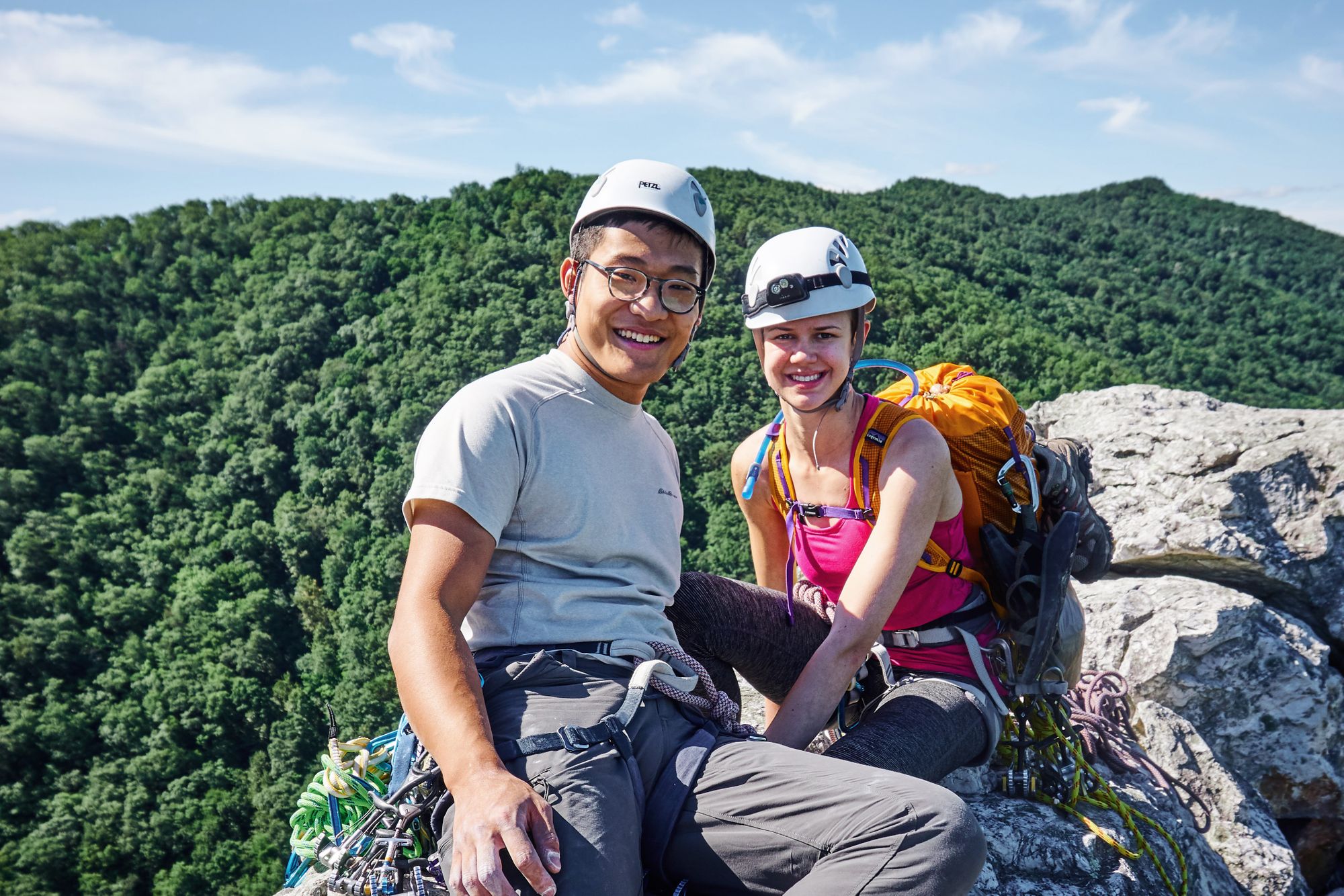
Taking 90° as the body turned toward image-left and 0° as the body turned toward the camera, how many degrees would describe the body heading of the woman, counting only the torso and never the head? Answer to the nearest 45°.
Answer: approximately 45°

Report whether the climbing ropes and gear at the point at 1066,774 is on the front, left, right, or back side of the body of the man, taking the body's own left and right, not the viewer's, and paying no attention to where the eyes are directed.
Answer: left

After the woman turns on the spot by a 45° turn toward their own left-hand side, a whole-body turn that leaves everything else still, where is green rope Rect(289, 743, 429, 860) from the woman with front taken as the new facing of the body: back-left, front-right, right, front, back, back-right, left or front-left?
front-right

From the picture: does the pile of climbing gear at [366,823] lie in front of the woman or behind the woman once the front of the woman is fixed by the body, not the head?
in front

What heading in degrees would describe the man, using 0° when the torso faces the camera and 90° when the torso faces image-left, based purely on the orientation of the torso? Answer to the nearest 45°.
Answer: approximately 315°

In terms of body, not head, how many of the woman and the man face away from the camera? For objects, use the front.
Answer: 0
